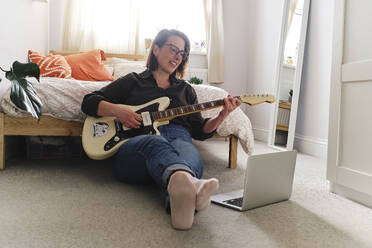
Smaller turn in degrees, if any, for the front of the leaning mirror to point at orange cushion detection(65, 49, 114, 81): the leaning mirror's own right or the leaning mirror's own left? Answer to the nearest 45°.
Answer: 0° — it already faces it

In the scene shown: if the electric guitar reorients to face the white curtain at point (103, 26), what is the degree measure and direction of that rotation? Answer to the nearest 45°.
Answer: approximately 180°

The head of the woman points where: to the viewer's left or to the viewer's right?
to the viewer's right

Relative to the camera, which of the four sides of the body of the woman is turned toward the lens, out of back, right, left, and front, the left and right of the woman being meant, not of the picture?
front

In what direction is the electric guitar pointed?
toward the camera

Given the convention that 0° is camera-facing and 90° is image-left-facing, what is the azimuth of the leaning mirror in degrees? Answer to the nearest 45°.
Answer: approximately 45°

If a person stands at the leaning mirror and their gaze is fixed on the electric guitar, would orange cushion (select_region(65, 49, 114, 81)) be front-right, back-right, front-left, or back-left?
front-right

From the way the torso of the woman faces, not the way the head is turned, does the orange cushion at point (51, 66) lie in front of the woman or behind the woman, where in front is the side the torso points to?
behind

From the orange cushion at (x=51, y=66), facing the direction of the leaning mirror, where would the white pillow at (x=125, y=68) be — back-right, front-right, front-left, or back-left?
front-left
